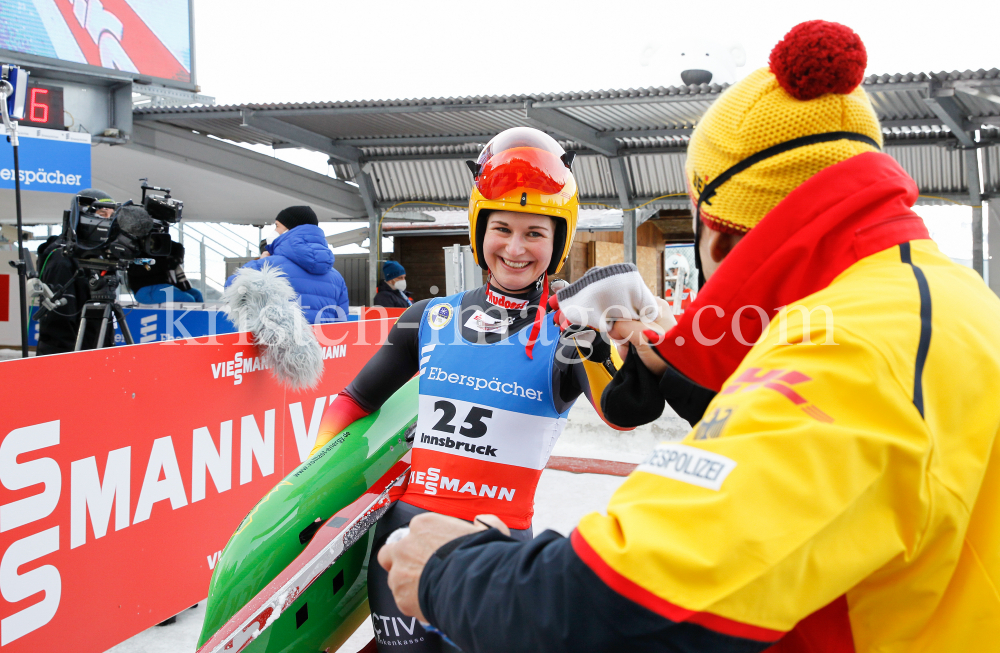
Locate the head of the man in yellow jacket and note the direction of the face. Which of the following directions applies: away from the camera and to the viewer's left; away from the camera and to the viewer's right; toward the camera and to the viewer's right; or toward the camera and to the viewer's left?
away from the camera and to the viewer's left

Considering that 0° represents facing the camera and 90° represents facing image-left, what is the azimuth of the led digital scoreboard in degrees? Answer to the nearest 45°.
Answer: approximately 0°

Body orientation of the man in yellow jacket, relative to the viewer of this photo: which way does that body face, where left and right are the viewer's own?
facing away from the viewer and to the left of the viewer

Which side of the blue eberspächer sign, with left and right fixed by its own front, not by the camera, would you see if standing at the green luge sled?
front

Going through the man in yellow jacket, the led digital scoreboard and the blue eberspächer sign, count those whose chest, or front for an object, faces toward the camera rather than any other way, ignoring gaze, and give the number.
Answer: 2

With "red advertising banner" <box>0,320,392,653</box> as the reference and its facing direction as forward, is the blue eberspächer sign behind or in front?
behind

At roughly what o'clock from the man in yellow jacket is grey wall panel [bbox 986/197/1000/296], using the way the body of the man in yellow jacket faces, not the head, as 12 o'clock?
The grey wall panel is roughly at 2 o'clock from the man in yellow jacket.

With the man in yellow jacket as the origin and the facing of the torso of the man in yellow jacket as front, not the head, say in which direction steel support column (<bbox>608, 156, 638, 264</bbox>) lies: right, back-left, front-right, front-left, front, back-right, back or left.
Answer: front-right

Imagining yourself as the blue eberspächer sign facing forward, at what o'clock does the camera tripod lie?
The camera tripod is roughly at 12 o'clock from the blue eberspächer sign.

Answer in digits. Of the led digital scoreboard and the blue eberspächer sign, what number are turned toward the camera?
2
